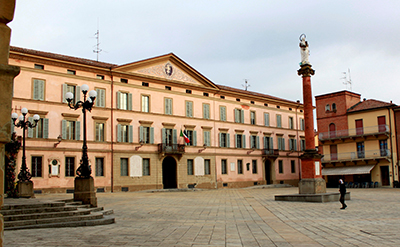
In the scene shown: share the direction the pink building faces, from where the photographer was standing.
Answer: facing the viewer and to the right of the viewer

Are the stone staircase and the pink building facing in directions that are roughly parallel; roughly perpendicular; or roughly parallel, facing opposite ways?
roughly parallel

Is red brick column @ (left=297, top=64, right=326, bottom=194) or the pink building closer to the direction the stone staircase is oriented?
the red brick column

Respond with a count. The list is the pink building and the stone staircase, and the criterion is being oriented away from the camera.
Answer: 0

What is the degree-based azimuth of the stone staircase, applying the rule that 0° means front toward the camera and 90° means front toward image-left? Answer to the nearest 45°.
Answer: approximately 315°

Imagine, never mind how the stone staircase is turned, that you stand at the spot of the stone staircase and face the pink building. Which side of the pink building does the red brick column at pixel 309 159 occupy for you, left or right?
right
